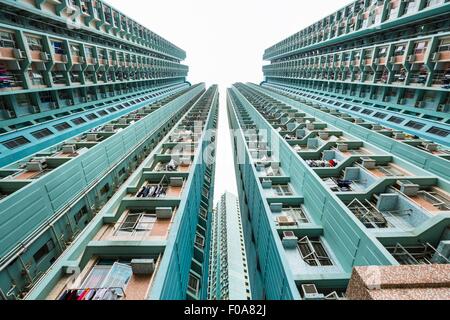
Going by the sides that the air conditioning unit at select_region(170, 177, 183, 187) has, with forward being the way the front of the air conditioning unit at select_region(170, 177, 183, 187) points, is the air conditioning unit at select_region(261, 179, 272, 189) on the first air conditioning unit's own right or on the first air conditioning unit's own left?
on the first air conditioning unit's own left

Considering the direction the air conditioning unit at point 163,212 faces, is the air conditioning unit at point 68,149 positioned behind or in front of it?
behind

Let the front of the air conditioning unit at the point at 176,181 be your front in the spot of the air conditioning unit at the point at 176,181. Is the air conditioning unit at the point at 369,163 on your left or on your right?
on your left

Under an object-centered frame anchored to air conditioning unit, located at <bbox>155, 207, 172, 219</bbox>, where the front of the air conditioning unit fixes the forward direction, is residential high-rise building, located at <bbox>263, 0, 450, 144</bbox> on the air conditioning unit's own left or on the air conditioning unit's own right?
on the air conditioning unit's own left
